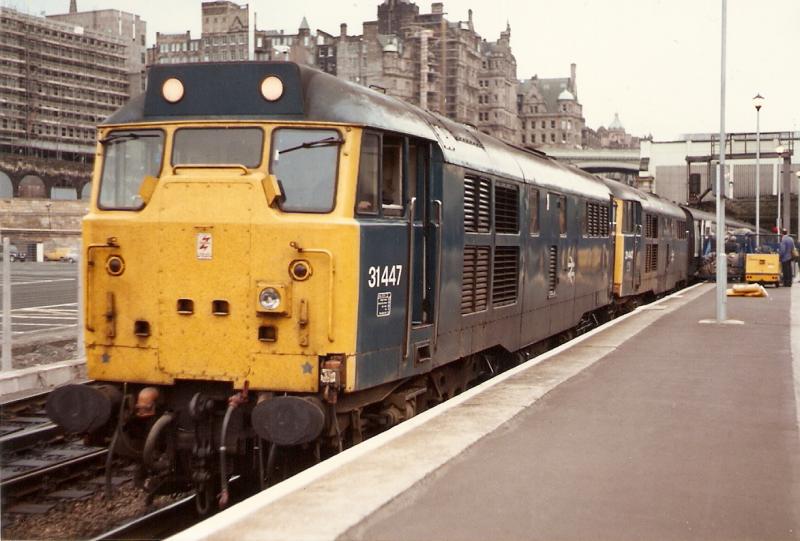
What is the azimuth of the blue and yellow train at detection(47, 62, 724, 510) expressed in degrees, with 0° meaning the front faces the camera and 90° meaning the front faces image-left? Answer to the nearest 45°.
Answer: approximately 45°

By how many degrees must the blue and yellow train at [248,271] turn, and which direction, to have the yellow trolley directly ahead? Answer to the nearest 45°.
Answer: approximately 180°

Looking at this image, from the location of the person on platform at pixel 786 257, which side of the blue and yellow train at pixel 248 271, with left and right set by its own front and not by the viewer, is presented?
back

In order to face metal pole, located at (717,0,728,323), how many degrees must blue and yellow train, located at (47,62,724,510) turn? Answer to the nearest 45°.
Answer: approximately 180°
